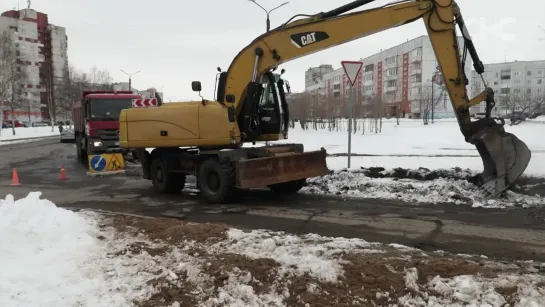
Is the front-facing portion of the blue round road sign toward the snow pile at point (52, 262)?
yes

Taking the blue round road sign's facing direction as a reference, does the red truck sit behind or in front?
behind

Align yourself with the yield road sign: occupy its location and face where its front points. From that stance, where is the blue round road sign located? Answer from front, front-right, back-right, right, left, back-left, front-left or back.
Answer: right

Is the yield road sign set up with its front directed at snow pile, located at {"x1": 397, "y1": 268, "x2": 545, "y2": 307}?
yes

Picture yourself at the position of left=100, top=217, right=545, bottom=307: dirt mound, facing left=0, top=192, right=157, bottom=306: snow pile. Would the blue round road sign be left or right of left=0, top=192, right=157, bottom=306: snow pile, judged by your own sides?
right

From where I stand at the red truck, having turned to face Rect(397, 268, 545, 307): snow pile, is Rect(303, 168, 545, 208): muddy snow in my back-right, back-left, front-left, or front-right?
front-left

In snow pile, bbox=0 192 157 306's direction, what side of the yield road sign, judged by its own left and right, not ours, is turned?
front

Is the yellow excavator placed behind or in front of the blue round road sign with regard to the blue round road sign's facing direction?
in front

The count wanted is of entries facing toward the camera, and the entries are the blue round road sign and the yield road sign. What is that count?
2

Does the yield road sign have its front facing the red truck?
no

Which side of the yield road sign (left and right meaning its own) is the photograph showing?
front

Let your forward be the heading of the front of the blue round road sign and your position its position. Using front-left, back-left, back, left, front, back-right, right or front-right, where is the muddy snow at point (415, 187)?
front-left
